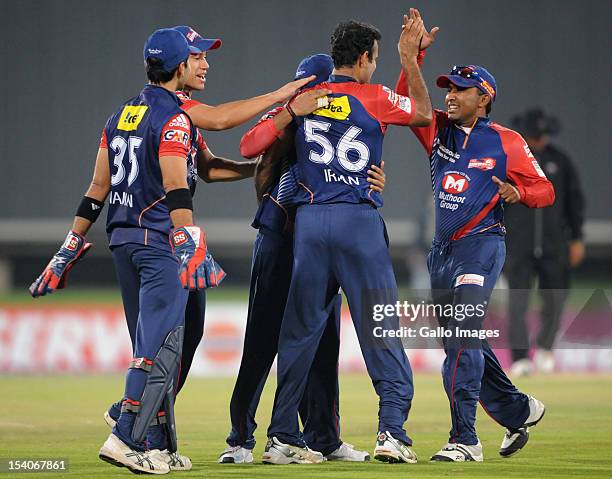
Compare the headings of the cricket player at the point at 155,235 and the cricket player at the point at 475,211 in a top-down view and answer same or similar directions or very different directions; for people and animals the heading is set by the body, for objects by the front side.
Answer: very different directions

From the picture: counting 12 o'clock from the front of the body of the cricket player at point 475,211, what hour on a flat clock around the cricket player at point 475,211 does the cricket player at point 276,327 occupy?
the cricket player at point 276,327 is roughly at 1 o'clock from the cricket player at point 475,211.

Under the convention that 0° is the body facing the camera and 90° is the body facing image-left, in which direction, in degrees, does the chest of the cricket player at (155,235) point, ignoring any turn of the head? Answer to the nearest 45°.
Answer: approximately 225°

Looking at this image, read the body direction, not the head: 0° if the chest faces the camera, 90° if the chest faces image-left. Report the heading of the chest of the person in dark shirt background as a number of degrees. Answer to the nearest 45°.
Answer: approximately 0°

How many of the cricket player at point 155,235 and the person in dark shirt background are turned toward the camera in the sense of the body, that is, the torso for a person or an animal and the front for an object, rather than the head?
1

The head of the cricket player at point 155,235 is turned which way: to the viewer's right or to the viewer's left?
to the viewer's right

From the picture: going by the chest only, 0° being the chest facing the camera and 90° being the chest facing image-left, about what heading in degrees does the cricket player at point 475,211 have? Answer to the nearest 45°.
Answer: approximately 45°
